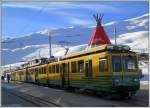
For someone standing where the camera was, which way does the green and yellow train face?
facing the viewer and to the right of the viewer
